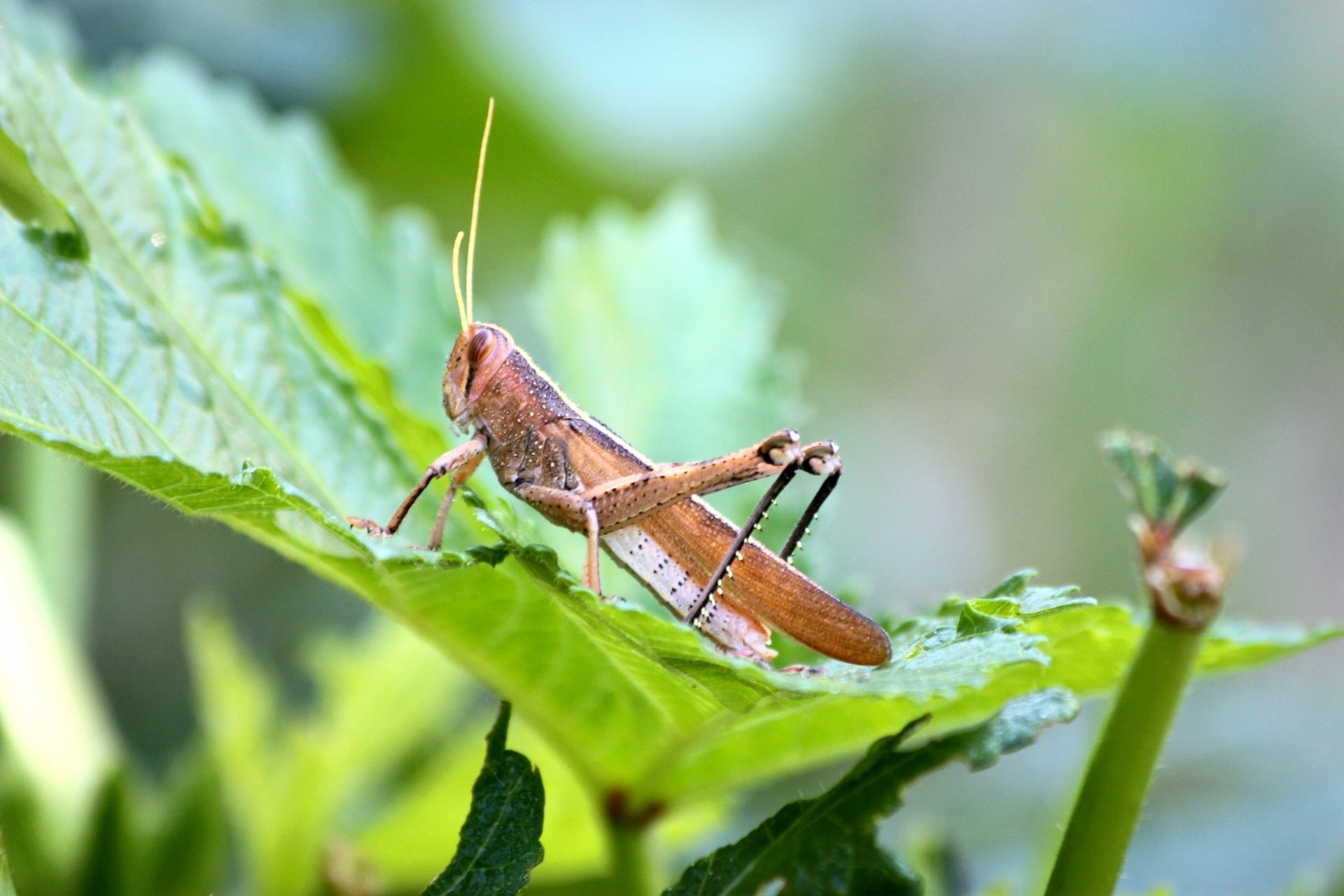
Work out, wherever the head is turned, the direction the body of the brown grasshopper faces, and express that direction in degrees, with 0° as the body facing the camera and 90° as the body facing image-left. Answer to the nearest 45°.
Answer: approximately 90°
